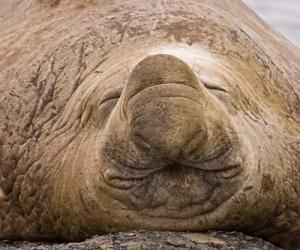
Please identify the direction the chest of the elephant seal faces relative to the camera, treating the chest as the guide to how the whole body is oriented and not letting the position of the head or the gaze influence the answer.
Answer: toward the camera
